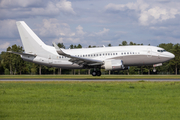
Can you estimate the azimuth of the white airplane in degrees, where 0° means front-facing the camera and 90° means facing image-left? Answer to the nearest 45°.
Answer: approximately 270°
